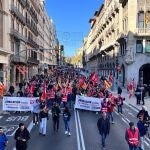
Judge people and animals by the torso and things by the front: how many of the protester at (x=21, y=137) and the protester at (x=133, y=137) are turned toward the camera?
2

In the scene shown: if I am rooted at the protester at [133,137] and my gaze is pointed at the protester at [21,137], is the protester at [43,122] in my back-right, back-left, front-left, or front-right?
front-right

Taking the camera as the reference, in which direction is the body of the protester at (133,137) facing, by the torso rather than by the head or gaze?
toward the camera

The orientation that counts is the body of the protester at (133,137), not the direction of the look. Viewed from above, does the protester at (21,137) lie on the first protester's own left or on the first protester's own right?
on the first protester's own right

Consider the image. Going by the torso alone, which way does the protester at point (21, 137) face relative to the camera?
toward the camera

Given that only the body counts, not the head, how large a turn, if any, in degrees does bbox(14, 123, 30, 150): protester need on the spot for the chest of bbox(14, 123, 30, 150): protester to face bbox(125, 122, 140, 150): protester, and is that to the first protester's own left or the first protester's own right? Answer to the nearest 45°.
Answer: approximately 90° to the first protester's own left

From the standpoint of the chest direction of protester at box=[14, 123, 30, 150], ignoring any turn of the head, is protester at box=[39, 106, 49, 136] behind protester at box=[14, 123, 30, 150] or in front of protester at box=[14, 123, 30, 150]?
behind

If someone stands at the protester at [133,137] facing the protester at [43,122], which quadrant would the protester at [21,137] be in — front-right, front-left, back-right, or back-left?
front-left
